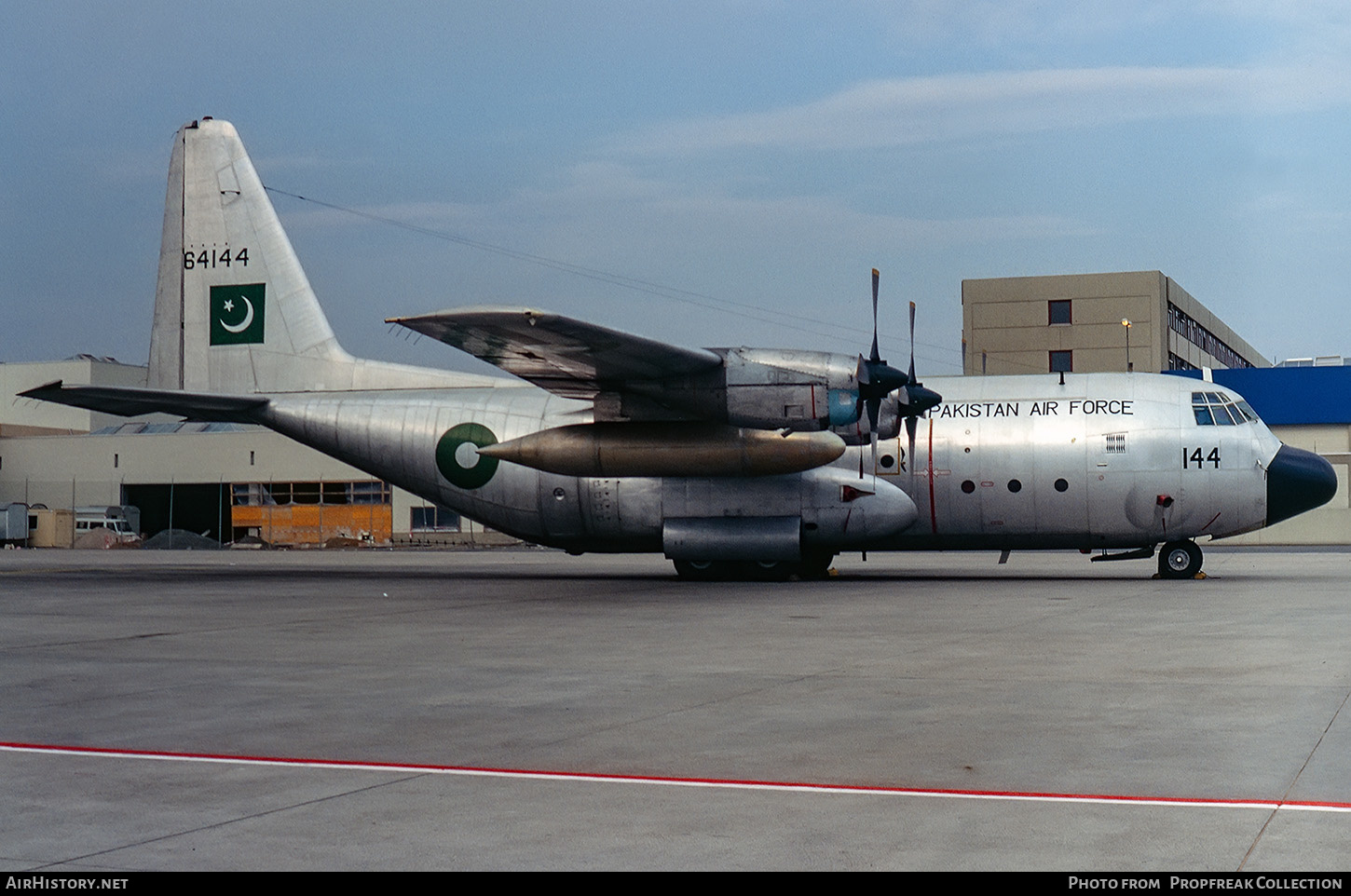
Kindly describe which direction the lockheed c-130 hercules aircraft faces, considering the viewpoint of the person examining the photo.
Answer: facing to the right of the viewer
